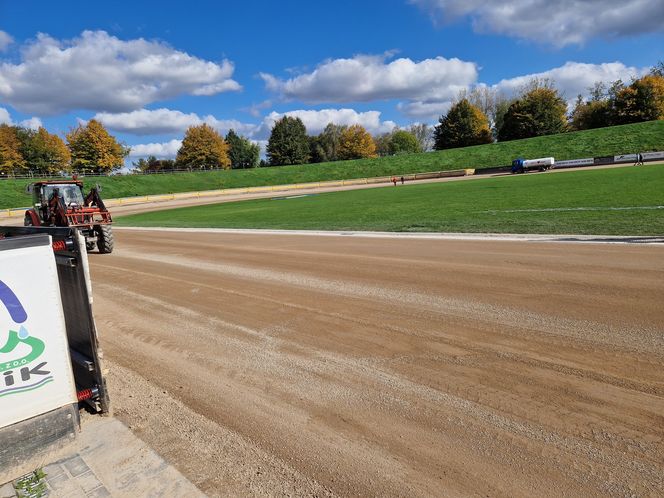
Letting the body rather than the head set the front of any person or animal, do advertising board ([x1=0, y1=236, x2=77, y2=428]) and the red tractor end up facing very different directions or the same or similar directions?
same or similar directions

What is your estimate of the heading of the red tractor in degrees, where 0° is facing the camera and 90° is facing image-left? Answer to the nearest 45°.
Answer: approximately 315°

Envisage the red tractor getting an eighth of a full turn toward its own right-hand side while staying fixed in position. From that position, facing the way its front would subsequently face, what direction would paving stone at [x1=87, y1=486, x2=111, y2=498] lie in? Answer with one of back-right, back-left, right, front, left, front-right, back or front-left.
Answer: front

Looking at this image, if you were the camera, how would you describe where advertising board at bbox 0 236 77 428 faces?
facing the viewer and to the right of the viewer

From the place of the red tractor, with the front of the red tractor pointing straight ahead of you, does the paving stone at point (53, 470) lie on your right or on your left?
on your right

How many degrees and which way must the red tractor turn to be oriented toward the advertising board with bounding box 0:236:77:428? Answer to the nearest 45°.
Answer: approximately 45° to its right

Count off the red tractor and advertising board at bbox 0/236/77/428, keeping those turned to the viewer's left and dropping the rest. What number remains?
0
